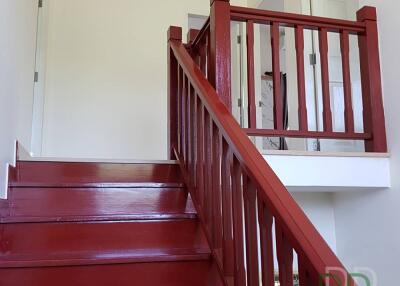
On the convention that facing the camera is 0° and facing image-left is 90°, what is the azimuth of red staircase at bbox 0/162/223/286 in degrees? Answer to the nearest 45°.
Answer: approximately 0°

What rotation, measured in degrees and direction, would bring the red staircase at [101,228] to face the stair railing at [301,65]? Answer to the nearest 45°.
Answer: approximately 90° to its left

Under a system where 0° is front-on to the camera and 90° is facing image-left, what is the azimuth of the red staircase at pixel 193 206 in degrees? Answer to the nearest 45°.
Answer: approximately 0°
